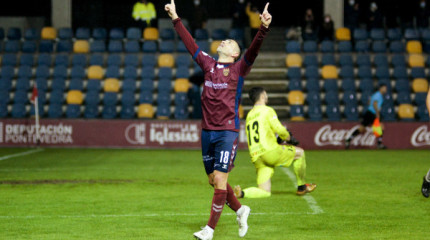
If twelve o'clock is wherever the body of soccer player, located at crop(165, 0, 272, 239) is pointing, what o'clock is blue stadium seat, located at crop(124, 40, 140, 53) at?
The blue stadium seat is roughly at 4 o'clock from the soccer player.

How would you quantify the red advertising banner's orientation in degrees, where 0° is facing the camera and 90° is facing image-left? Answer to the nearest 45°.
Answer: approximately 0°

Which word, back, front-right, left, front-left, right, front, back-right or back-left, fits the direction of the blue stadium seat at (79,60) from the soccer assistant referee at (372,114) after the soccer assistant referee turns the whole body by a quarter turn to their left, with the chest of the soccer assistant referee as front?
left

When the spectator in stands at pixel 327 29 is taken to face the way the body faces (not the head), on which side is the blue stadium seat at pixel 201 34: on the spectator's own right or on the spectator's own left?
on the spectator's own right
